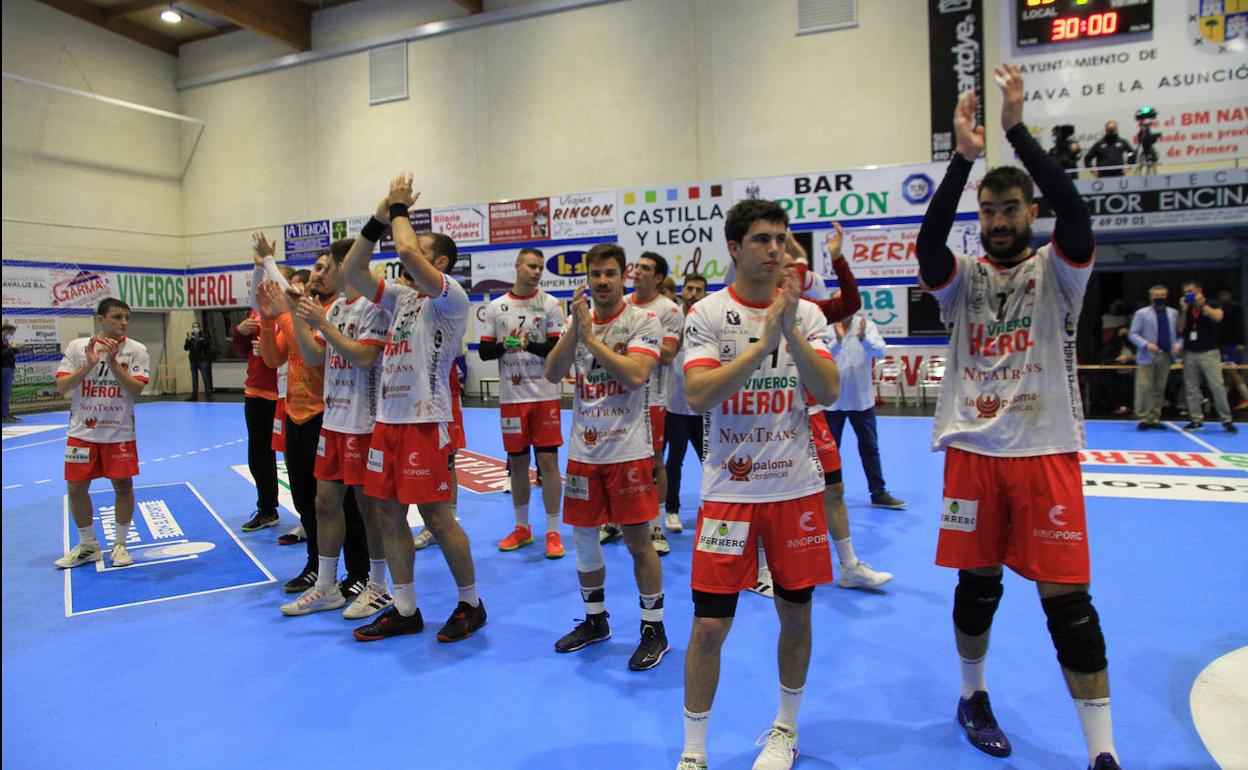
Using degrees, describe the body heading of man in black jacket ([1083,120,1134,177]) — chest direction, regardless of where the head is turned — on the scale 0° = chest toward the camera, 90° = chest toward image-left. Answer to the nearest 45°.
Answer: approximately 0°
